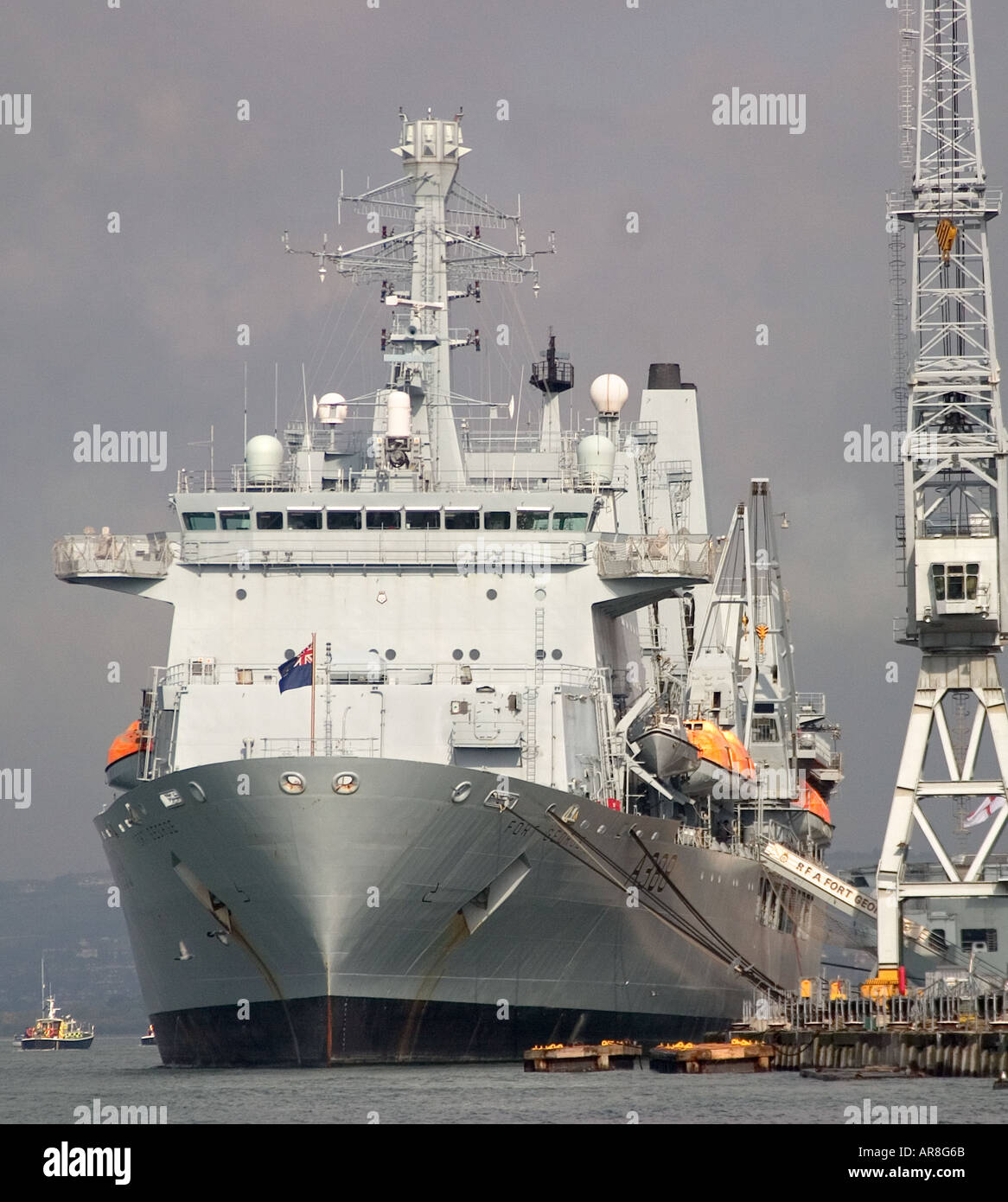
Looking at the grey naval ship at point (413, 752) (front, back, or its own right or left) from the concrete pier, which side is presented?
left

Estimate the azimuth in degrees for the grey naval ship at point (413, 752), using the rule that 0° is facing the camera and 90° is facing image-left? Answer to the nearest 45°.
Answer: approximately 0°
